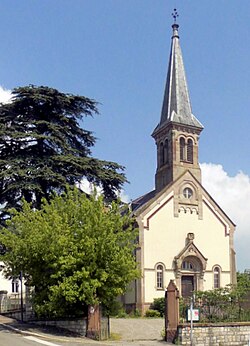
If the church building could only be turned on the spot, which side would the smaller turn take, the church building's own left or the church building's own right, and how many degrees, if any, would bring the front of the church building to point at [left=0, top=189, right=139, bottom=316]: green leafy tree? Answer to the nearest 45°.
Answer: approximately 45° to the church building's own right

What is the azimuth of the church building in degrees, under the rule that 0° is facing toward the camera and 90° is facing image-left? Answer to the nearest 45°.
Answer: approximately 315°

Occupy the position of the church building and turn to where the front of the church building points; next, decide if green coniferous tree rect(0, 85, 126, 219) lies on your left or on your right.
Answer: on your right

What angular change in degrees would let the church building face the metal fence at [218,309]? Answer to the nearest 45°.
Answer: approximately 45° to its right
